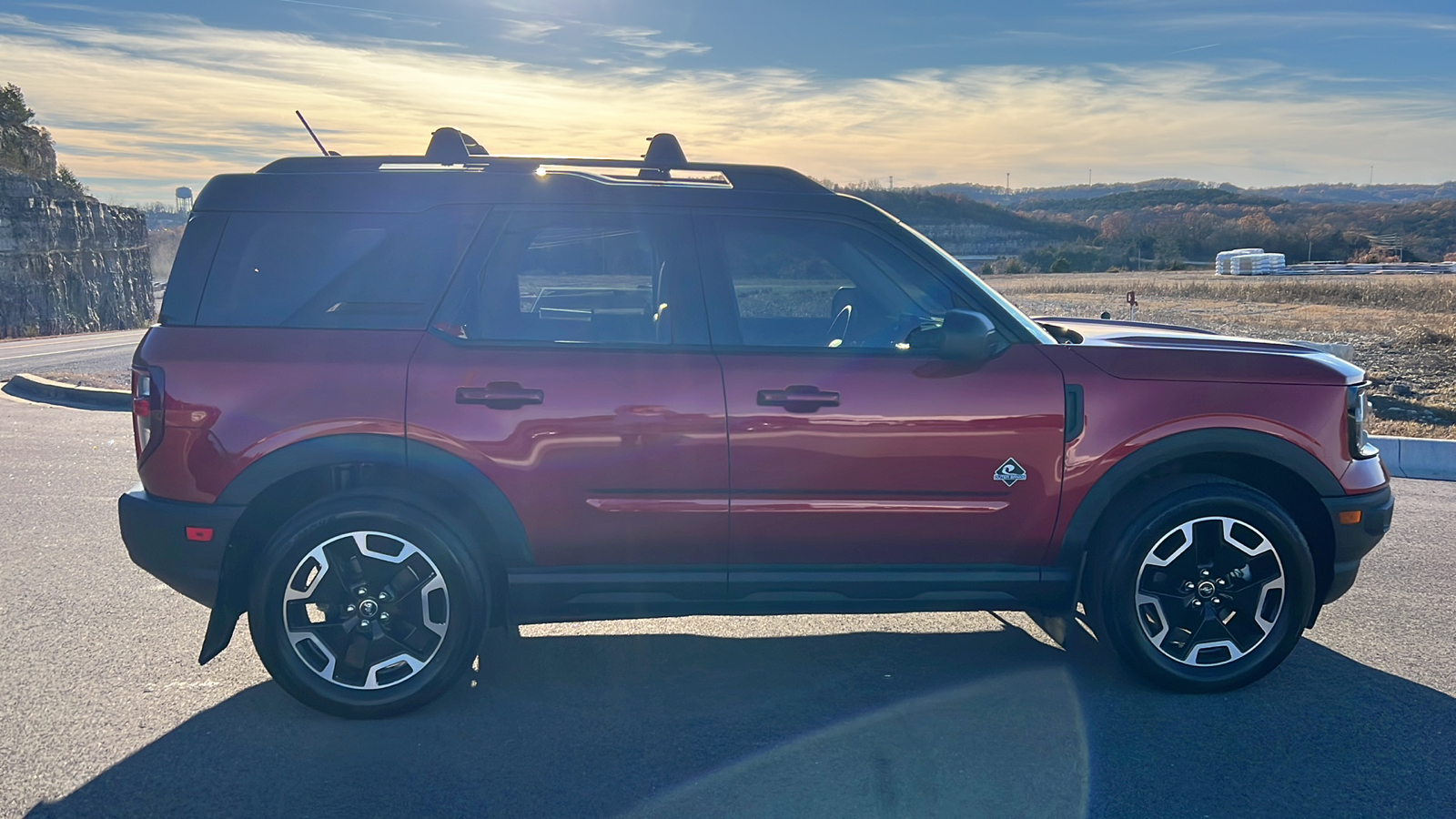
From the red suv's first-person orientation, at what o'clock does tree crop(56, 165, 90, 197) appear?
The tree is roughly at 8 o'clock from the red suv.

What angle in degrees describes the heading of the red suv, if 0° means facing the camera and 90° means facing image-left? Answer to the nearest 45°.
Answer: approximately 270°

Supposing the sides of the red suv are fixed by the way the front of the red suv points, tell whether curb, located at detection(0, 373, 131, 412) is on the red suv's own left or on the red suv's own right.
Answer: on the red suv's own left

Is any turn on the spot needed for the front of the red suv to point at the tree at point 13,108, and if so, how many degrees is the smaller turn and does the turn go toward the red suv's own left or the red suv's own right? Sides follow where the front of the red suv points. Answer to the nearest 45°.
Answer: approximately 135° to the red suv's own left

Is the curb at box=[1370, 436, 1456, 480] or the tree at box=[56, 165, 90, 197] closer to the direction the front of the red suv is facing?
the curb

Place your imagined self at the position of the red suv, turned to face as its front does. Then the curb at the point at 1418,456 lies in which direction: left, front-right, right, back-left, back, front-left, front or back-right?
front-left
